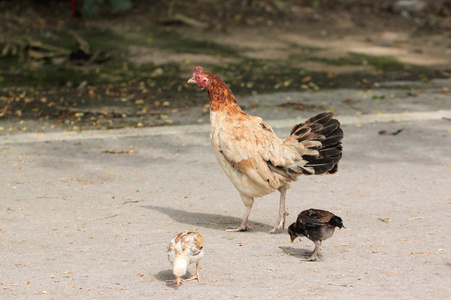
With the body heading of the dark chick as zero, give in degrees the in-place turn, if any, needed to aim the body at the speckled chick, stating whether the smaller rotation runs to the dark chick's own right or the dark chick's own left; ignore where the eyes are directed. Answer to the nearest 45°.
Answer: approximately 45° to the dark chick's own left

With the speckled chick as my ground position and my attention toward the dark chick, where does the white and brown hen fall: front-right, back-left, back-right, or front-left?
front-left

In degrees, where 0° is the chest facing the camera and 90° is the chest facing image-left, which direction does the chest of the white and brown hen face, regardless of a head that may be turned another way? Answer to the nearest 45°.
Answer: approximately 90°

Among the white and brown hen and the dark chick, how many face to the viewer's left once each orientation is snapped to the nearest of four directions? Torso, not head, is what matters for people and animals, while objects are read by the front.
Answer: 2

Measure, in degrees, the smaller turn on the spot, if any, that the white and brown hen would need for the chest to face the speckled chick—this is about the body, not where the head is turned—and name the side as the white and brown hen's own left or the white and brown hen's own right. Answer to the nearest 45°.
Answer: approximately 90° to the white and brown hen's own left

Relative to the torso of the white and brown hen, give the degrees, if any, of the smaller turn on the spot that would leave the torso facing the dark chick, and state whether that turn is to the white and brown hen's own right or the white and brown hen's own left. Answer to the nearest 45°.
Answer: approximately 135° to the white and brown hen's own left

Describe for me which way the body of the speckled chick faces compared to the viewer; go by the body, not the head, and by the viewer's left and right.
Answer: facing the viewer and to the left of the viewer

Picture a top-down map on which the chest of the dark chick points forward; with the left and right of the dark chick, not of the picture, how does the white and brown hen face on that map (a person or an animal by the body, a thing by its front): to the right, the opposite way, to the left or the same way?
the same way

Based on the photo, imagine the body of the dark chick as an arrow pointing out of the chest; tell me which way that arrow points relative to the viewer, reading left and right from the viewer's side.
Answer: facing to the left of the viewer
